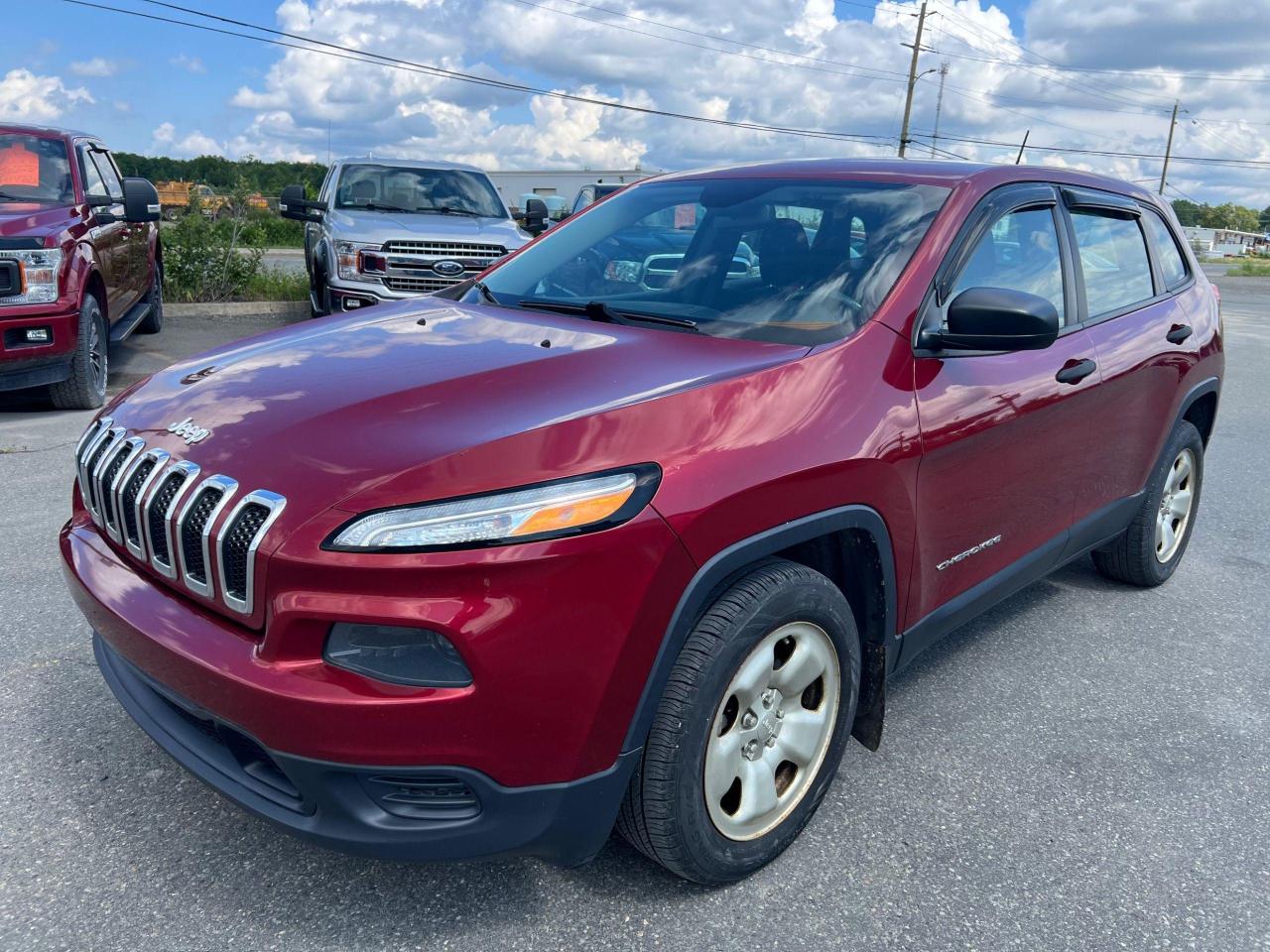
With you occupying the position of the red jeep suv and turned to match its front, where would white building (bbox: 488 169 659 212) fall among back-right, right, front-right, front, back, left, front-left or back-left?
back-right

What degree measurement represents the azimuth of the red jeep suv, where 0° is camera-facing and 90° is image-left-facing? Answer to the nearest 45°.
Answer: approximately 45°

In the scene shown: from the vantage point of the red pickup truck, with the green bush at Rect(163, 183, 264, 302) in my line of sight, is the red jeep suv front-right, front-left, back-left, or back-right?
back-right

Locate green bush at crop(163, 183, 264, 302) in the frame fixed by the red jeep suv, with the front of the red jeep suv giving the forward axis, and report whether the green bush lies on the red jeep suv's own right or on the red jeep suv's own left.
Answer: on the red jeep suv's own right

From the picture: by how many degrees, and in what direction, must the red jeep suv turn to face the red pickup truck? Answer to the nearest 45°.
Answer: approximately 90° to its right
